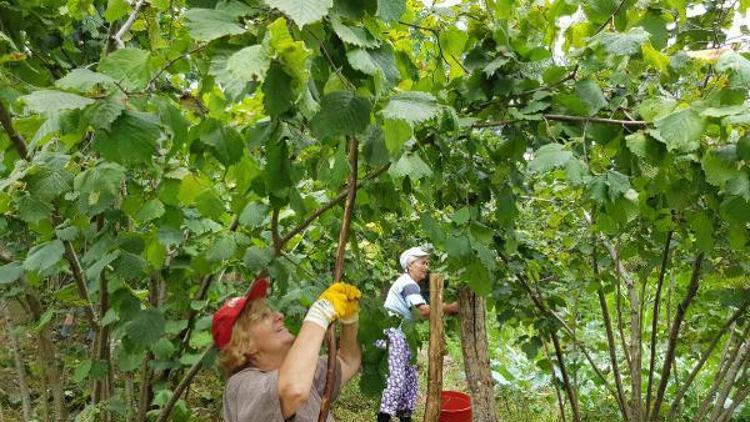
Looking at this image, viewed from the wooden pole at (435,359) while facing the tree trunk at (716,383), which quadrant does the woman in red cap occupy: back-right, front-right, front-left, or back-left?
back-right

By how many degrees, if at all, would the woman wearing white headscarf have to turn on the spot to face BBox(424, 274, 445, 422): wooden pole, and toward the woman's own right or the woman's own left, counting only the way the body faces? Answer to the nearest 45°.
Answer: approximately 90° to the woman's own right

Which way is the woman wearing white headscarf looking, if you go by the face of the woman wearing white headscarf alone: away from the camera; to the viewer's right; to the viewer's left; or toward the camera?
to the viewer's right

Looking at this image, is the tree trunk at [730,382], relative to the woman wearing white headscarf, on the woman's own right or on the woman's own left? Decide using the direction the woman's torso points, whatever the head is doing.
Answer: on the woman's own right

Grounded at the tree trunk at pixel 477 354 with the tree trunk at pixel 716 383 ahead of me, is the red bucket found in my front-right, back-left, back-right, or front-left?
back-left

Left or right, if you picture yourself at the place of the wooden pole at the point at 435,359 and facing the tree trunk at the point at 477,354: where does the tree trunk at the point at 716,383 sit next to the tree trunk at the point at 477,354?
right

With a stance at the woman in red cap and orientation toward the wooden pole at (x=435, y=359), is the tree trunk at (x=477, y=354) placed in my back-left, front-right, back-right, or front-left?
front-right

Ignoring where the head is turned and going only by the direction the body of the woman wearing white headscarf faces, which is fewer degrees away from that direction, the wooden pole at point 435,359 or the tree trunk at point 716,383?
the tree trunk

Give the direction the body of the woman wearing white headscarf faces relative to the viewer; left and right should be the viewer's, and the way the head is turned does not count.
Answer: facing to the right of the viewer

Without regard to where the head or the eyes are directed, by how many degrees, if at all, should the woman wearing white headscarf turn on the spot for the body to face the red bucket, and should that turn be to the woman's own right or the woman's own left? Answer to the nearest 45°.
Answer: approximately 45° to the woman's own left
